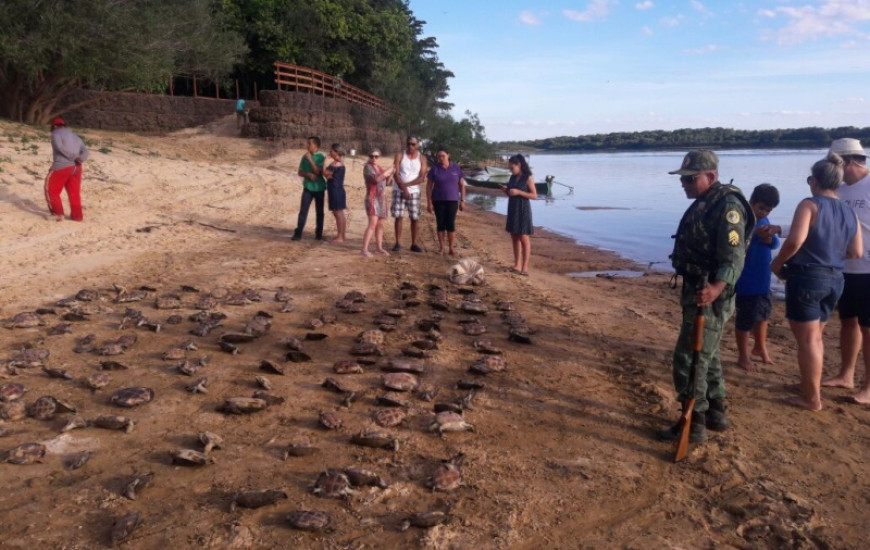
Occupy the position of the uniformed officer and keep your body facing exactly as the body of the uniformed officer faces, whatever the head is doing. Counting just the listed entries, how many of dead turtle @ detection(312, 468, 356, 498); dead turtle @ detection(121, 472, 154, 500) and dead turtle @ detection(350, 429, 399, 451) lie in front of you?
3

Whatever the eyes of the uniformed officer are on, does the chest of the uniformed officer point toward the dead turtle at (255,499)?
yes

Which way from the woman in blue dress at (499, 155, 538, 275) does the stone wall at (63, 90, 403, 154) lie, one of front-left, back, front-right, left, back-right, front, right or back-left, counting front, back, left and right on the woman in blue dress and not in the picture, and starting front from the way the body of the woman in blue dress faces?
right

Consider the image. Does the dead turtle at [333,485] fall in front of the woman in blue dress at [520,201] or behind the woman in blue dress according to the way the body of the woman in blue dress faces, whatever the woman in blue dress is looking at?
in front

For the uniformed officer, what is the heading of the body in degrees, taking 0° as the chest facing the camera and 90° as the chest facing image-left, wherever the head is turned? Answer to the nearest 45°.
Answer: approximately 45°

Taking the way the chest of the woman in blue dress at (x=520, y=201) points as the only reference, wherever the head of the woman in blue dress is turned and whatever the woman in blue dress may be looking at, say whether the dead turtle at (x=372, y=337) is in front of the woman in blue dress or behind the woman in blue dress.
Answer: in front
